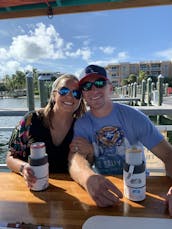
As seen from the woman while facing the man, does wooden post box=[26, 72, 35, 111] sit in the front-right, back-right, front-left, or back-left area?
back-left

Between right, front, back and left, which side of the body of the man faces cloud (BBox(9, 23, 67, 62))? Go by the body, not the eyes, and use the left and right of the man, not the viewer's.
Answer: back

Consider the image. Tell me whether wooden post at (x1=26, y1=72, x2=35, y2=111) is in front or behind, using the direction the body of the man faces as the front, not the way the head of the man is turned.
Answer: behind

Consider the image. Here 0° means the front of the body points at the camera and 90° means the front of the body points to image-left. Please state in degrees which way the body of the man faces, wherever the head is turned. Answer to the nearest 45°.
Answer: approximately 0°
